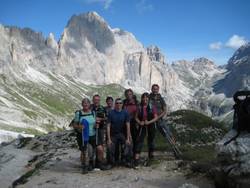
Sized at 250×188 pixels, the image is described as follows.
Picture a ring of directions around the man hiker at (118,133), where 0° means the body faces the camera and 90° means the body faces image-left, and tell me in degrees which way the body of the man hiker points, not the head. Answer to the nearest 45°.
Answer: approximately 0°

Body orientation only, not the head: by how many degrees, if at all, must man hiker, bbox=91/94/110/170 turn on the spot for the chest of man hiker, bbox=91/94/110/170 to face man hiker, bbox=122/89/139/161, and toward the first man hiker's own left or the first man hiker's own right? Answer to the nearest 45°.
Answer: approximately 90° to the first man hiker's own left

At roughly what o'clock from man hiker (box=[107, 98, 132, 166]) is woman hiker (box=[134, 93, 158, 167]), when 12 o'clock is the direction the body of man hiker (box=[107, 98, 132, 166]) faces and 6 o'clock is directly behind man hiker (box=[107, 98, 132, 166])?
woman hiker (box=[134, 93, 158, 167]) is roughly at 9 o'clock from man hiker (box=[107, 98, 132, 166]).

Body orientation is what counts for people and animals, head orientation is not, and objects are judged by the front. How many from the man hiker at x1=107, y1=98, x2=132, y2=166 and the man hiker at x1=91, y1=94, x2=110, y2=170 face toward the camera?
2

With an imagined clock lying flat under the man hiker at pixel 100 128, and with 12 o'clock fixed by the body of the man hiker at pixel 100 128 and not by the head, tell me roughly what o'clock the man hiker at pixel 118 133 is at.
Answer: the man hiker at pixel 118 133 is roughly at 10 o'clock from the man hiker at pixel 100 128.

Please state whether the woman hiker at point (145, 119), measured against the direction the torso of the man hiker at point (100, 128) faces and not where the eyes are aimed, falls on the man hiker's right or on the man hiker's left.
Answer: on the man hiker's left
